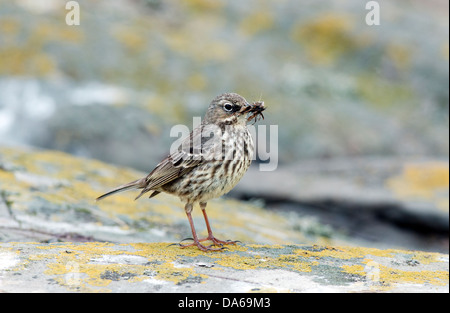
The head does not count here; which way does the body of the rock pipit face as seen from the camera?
to the viewer's right
